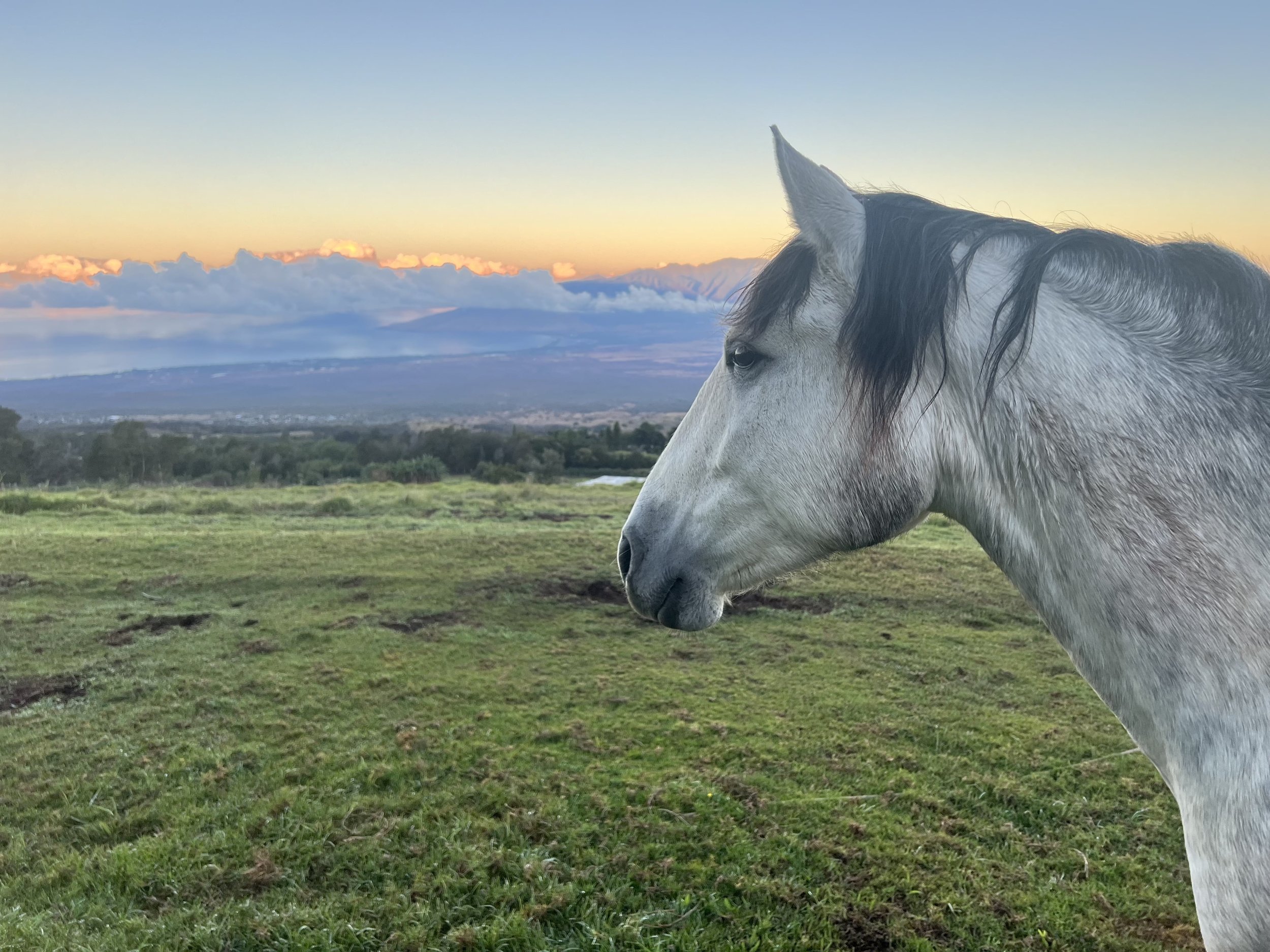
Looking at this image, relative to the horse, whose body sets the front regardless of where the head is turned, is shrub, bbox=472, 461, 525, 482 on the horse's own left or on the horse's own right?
on the horse's own right

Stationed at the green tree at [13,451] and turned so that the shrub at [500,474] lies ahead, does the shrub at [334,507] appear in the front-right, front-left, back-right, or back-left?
front-right

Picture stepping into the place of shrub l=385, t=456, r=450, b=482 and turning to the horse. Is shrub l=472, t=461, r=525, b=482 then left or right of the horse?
left

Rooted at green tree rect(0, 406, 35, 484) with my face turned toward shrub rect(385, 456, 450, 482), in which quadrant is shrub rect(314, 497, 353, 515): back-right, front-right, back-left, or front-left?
front-right

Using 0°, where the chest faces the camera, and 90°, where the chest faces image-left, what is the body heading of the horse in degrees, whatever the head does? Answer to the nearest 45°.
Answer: approximately 90°
